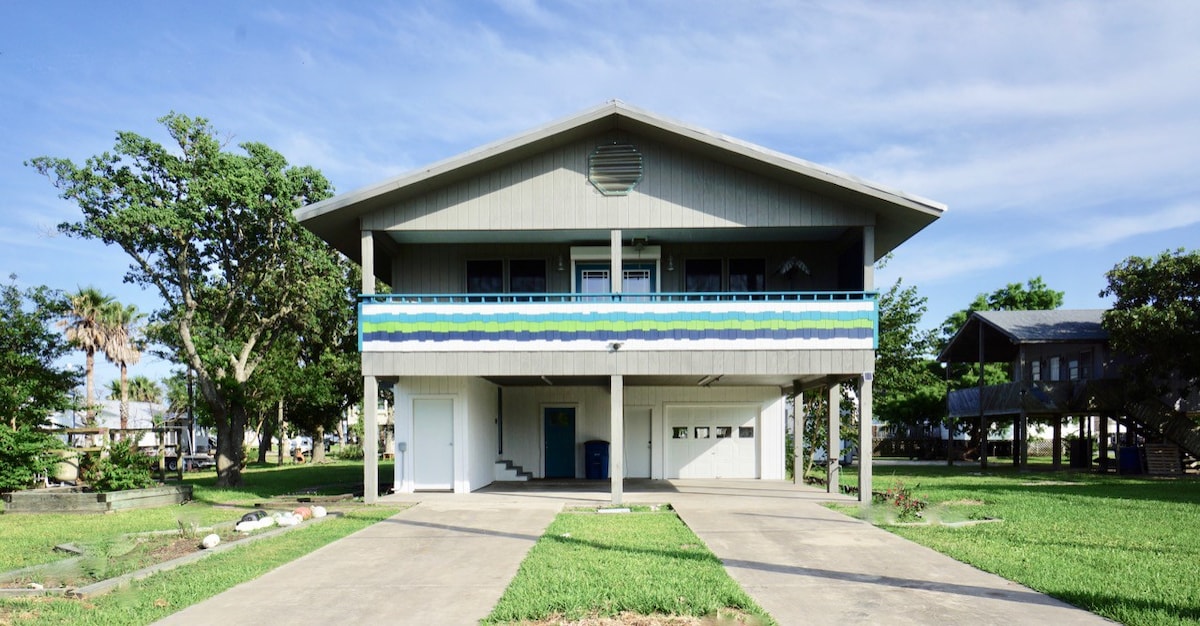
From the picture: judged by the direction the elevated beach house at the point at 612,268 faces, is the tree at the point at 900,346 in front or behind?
behind

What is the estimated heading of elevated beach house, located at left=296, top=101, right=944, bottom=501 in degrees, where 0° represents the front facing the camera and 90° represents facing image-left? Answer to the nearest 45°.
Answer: approximately 0°

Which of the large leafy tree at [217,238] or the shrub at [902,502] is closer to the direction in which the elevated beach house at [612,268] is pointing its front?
the shrub

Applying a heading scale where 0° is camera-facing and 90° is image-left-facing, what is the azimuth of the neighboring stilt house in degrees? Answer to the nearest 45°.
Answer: approximately 45°
